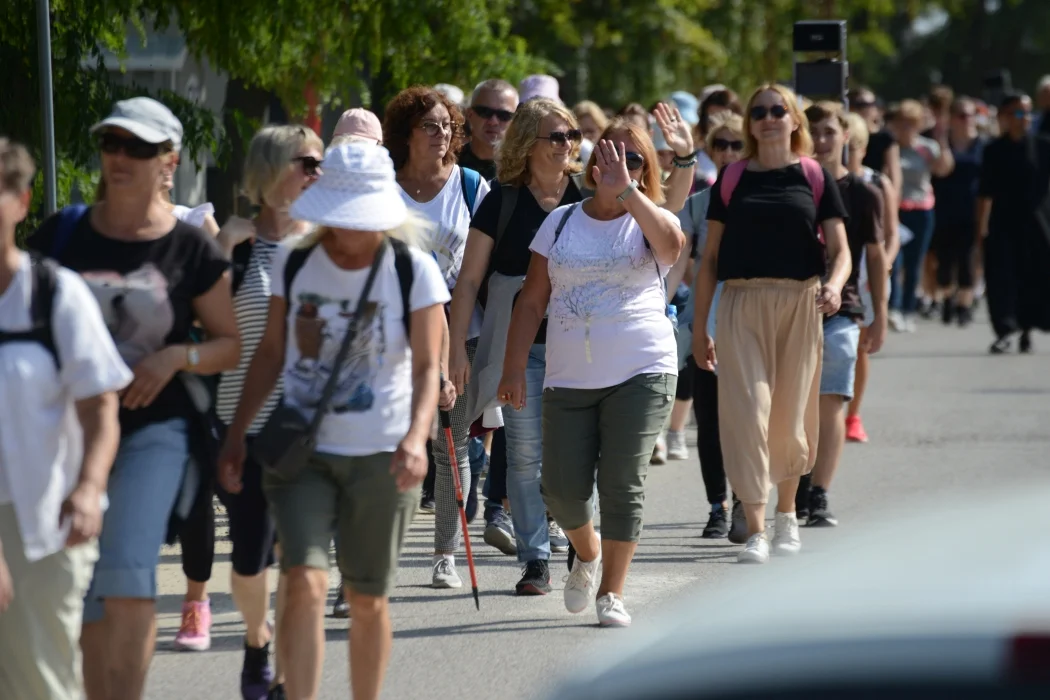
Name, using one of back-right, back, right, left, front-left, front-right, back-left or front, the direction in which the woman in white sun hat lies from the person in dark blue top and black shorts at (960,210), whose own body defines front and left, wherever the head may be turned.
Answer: front

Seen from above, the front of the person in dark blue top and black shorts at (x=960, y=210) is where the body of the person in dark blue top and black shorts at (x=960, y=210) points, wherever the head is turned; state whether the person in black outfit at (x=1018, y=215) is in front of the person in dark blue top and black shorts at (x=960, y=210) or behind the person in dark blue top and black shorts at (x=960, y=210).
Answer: in front

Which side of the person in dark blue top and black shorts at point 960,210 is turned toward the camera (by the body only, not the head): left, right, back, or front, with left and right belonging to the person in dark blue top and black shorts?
front

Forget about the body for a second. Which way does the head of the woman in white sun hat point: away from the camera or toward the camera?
toward the camera

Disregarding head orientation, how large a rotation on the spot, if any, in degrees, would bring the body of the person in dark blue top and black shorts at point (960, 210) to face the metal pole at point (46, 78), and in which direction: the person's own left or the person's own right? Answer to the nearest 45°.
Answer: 0° — they already face it

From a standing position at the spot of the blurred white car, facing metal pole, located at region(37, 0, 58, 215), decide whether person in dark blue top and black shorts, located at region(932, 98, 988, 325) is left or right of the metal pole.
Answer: right

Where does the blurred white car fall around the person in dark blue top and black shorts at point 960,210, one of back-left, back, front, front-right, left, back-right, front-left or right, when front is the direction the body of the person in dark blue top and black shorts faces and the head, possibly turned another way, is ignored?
front
